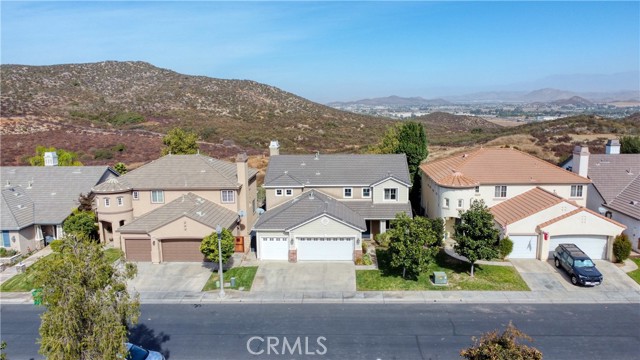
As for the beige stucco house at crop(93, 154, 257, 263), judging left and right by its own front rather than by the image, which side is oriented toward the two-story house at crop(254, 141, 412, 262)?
left

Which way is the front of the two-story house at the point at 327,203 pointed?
toward the camera

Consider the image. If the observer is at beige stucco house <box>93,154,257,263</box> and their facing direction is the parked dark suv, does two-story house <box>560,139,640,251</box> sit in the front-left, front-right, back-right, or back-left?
front-left

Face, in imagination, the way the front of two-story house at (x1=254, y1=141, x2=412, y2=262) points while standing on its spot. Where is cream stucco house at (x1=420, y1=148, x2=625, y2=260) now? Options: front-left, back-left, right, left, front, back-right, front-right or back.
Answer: left

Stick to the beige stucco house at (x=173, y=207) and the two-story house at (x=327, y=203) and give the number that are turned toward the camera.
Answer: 2

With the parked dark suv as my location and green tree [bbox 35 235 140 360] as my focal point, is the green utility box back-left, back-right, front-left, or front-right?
front-right

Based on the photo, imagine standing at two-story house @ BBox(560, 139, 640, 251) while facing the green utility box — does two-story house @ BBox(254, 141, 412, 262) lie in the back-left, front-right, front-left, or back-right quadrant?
front-right

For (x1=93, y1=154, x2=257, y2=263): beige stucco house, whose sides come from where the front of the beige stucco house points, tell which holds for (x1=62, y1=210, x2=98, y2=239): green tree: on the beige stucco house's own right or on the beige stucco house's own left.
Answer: on the beige stucco house's own right

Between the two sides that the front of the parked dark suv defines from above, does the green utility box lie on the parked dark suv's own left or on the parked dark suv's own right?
on the parked dark suv's own right

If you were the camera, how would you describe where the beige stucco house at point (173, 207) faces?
facing the viewer

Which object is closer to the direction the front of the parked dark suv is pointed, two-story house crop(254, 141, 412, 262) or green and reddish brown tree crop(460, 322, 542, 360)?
the green and reddish brown tree

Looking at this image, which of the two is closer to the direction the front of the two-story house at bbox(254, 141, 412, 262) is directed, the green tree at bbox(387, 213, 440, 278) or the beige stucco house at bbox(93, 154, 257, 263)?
the green tree

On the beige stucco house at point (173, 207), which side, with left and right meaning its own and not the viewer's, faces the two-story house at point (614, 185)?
left

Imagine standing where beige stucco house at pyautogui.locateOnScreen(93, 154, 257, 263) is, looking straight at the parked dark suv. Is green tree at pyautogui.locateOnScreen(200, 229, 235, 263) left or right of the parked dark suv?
right
